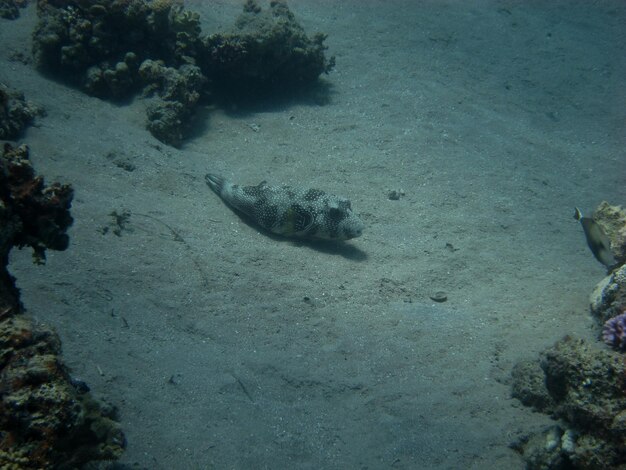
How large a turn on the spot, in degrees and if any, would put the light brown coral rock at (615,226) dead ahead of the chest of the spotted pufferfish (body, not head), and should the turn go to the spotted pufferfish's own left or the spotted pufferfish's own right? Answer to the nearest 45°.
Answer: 0° — it already faces it

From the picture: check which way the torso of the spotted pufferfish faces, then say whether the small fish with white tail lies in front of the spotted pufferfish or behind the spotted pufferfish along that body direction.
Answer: in front

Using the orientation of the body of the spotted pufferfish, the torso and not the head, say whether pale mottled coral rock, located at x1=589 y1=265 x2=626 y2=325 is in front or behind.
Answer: in front

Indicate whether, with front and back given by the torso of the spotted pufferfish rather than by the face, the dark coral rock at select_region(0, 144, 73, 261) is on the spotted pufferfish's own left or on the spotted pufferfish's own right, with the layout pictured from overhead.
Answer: on the spotted pufferfish's own right

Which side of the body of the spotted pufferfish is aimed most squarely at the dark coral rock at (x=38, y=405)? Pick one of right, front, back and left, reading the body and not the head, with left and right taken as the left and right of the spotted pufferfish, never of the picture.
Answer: right

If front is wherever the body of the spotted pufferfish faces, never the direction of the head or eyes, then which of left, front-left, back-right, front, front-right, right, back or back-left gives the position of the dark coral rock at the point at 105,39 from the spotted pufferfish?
back-left

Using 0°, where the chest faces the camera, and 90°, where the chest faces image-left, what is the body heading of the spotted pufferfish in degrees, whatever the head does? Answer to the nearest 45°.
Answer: approximately 270°

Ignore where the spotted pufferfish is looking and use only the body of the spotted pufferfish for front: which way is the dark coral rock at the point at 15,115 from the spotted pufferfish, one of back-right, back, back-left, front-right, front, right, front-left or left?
back
